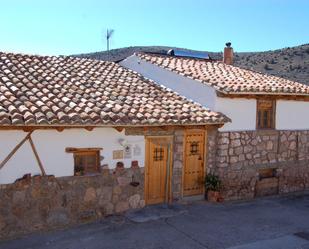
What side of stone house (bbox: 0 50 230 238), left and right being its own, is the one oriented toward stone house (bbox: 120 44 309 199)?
left

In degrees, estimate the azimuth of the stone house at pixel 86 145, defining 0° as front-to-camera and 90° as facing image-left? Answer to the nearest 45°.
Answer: approximately 315°

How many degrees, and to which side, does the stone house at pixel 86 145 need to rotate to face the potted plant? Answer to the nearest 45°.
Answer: approximately 45° to its left
